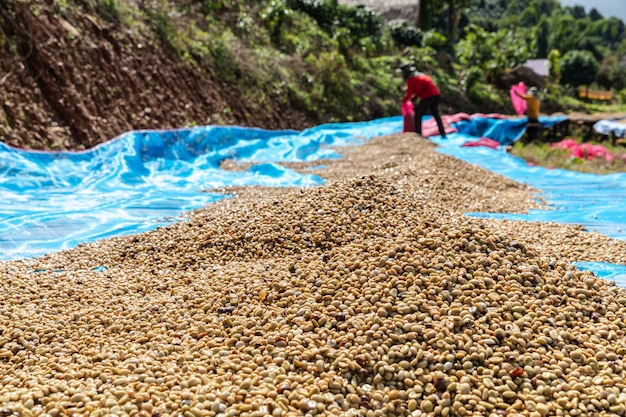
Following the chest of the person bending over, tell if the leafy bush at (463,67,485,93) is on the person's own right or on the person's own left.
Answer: on the person's own right

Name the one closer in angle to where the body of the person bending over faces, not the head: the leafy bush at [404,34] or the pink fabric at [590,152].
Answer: the leafy bush

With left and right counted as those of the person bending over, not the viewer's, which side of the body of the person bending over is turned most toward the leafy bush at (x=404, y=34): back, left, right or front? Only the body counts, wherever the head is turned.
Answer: right

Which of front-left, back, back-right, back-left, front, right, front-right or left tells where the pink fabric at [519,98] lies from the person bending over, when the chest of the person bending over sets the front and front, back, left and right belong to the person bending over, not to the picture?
back-right

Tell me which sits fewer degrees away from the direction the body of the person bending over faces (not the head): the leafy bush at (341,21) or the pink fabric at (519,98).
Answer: the leafy bush

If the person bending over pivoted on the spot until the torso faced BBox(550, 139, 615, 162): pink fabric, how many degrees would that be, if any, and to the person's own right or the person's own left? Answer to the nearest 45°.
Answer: approximately 180°

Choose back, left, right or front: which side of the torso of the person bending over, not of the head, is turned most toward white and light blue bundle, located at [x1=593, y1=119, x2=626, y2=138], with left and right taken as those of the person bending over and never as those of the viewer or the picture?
back

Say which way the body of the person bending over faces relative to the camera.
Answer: to the viewer's left

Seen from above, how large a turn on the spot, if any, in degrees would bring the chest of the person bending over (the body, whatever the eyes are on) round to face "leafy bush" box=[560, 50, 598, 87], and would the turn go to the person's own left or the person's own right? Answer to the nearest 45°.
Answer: approximately 90° to the person's own right

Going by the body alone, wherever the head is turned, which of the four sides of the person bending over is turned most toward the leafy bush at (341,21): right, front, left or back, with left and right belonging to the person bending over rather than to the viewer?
right

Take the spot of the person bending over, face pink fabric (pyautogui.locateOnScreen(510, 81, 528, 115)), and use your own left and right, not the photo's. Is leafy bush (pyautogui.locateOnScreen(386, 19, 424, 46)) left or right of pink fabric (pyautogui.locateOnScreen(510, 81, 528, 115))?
left

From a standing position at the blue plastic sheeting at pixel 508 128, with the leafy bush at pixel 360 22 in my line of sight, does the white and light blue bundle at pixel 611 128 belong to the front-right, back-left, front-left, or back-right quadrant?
back-right
